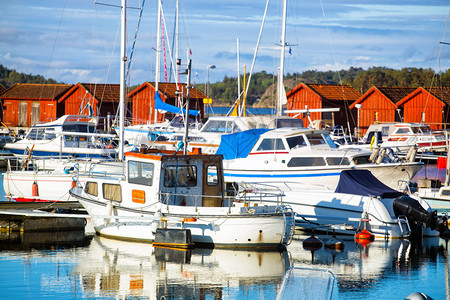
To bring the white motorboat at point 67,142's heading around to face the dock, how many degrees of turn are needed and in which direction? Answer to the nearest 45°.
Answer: approximately 90° to its left

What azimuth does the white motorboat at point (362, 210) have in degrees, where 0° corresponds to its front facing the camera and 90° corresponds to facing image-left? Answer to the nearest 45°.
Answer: approximately 135°

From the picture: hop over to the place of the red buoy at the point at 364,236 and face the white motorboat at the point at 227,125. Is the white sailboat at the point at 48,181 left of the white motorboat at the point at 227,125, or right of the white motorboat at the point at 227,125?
left

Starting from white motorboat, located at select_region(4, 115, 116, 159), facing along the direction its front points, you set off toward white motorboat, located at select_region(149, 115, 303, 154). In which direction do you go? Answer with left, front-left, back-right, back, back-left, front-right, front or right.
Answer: back-left

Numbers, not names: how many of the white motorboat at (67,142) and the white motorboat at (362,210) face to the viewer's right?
0

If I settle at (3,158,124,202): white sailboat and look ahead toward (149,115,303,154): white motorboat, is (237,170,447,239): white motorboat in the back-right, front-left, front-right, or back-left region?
front-right

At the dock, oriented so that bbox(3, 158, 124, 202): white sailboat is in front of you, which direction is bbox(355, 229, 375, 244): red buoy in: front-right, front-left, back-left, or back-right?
back-right

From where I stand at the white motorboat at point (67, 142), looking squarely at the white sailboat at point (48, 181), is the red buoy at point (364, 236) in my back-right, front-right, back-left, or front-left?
front-left

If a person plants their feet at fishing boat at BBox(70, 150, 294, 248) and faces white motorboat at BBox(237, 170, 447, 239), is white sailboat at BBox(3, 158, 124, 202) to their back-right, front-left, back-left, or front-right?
back-left

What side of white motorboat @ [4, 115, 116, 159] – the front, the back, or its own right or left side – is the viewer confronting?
left

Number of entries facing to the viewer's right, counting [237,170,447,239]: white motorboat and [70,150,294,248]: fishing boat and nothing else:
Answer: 0

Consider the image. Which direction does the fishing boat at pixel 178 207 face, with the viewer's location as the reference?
facing away from the viewer and to the left of the viewer

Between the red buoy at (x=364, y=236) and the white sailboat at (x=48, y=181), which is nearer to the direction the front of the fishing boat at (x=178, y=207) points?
the white sailboat

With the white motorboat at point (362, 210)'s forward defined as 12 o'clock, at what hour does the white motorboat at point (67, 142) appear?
the white motorboat at point (67, 142) is roughly at 12 o'clock from the white motorboat at point (362, 210).

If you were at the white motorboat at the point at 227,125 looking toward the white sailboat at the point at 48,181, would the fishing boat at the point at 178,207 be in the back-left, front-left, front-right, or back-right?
front-left

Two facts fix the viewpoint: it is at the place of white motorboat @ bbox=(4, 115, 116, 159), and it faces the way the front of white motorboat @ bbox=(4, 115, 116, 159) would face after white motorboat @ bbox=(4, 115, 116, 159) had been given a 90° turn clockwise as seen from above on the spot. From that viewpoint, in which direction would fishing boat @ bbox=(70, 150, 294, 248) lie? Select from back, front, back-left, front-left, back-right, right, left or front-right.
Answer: back
